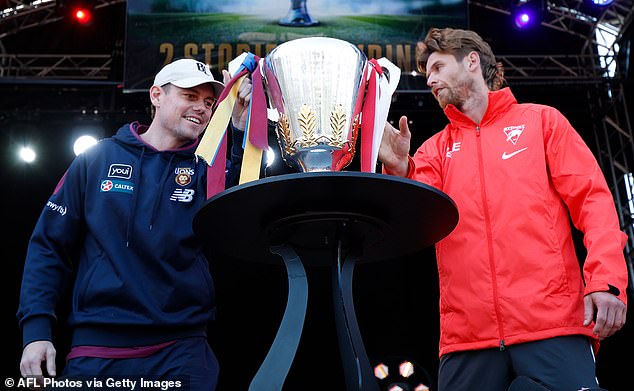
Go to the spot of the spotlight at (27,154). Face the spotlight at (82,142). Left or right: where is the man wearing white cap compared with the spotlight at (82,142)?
right

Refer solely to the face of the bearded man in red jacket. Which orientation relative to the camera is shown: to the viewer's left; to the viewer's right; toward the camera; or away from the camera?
to the viewer's left

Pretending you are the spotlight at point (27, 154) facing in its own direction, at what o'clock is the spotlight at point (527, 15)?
the spotlight at point (527, 15) is roughly at 10 o'clock from the spotlight at point (27, 154).

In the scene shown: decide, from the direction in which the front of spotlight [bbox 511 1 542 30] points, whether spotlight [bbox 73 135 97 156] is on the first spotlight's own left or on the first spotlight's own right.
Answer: on the first spotlight's own right

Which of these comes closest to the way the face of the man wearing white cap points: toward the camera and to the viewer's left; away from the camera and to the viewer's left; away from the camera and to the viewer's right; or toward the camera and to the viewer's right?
toward the camera and to the viewer's right

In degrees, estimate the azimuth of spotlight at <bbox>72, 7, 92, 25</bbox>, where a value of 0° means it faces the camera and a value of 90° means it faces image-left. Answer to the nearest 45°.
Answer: approximately 0°

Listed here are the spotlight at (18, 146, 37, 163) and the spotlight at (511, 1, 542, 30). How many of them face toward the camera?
2

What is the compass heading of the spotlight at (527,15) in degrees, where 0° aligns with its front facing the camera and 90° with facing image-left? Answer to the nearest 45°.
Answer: approximately 0°
